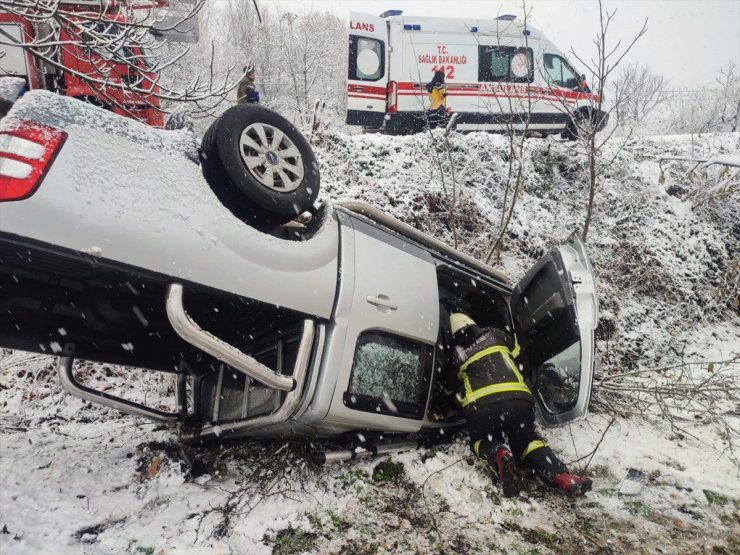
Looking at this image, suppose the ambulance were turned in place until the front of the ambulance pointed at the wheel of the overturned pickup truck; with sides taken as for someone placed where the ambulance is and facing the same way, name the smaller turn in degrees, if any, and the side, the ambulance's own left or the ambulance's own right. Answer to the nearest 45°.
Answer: approximately 90° to the ambulance's own right

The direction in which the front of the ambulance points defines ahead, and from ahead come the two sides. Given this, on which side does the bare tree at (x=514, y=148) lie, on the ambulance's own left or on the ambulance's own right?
on the ambulance's own right

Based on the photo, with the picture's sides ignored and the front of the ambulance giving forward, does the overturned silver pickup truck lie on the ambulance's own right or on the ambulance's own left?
on the ambulance's own right

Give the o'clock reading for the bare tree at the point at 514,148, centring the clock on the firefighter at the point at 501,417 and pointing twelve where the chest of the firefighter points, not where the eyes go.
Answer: The bare tree is roughly at 12 o'clock from the firefighter.

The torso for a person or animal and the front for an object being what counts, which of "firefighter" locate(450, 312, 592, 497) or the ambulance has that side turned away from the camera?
the firefighter

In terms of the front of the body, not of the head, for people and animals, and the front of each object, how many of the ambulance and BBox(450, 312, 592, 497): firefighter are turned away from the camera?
1

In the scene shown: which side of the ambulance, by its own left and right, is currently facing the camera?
right

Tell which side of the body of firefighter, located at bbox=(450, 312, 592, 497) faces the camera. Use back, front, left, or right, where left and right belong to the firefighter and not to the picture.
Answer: back

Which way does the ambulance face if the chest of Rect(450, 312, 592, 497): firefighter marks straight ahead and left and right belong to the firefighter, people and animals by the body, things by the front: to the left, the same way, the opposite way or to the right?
to the right

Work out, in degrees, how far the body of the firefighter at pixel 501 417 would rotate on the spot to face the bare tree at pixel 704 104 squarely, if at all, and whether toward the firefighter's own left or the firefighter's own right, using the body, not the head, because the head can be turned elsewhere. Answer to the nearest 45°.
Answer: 0° — they already face it

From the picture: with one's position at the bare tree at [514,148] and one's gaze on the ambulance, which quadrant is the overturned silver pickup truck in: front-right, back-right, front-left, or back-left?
back-left
